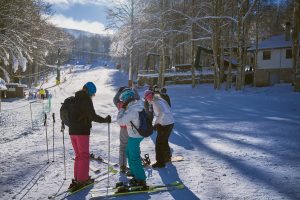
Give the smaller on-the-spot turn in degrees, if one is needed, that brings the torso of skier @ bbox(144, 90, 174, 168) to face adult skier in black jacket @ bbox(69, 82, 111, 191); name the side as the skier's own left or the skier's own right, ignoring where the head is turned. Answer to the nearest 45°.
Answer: approximately 45° to the skier's own left

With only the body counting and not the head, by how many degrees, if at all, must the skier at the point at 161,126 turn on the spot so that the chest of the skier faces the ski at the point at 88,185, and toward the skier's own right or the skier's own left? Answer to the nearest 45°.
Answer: approximately 45° to the skier's own left

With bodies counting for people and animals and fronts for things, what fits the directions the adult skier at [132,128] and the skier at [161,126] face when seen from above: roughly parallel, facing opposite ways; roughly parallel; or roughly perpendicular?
roughly parallel

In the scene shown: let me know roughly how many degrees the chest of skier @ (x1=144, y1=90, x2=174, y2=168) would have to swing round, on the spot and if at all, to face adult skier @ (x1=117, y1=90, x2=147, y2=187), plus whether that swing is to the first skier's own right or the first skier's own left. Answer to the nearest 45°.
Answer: approximately 90° to the first skier's own left

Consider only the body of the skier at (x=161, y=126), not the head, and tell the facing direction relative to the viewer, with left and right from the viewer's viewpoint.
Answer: facing to the left of the viewer

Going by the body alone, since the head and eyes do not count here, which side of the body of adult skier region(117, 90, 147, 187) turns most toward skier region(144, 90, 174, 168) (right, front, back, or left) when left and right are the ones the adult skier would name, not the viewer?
right
